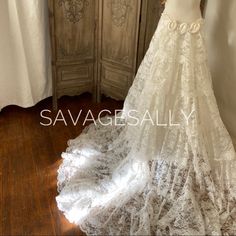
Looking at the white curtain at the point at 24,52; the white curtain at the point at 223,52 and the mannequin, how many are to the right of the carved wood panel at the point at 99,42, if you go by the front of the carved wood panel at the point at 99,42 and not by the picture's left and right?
1

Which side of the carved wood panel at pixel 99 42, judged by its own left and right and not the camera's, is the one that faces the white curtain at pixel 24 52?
right

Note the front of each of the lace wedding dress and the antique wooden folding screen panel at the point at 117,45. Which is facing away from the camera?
the lace wedding dress

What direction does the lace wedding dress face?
away from the camera

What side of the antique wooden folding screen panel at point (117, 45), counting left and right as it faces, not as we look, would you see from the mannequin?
left

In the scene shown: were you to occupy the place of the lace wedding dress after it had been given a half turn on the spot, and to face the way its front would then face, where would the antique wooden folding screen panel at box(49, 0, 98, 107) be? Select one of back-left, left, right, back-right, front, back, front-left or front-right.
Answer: back-right

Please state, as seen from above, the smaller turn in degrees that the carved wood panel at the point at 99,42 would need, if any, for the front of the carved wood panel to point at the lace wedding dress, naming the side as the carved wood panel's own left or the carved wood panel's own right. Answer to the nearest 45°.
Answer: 0° — it already faces it

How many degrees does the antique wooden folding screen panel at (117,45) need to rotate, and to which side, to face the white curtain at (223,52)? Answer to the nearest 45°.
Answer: approximately 90° to its left

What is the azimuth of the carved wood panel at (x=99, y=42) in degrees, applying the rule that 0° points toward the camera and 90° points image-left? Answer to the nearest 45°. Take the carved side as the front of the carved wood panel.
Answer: approximately 0°

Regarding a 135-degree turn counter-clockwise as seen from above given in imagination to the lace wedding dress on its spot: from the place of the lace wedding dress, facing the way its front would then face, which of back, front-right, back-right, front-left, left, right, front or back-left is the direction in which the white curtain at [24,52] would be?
right

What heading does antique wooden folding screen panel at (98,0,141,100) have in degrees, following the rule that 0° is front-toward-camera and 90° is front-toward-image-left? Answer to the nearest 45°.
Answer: approximately 45°

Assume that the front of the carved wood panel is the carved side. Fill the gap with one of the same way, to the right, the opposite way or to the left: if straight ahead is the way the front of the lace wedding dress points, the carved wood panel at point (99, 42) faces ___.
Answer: the opposite way

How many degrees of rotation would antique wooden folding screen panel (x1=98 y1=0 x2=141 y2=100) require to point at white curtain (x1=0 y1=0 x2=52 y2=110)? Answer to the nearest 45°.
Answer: approximately 45° to its right

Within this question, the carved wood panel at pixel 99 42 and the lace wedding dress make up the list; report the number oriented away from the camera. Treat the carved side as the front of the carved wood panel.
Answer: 1
